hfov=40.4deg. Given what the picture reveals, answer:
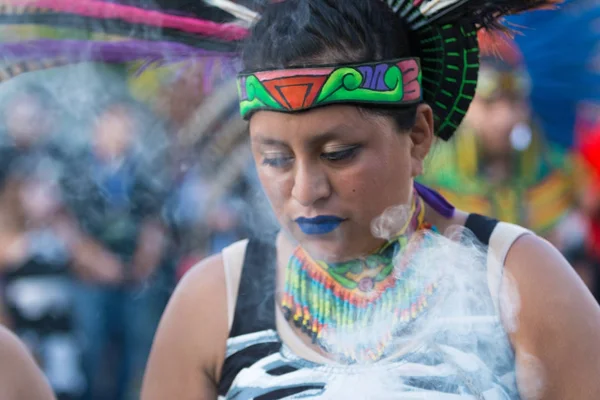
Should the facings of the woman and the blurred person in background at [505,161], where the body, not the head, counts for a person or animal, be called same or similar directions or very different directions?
same or similar directions

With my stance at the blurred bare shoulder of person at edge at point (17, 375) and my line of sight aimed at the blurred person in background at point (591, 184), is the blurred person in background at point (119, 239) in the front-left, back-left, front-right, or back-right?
front-left

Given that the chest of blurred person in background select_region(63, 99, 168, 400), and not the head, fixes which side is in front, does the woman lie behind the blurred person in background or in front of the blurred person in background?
in front

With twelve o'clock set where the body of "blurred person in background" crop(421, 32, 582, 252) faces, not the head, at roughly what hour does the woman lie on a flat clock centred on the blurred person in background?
The woman is roughly at 1 o'clock from the blurred person in background.

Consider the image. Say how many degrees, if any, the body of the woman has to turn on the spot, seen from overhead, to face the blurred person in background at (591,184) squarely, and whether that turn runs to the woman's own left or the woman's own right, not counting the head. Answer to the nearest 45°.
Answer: approximately 135° to the woman's own left

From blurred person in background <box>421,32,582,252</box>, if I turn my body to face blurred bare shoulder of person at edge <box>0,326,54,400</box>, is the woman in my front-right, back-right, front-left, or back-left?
front-left

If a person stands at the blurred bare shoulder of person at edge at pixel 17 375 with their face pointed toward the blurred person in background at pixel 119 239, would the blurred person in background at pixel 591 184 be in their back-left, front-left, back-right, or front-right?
front-right

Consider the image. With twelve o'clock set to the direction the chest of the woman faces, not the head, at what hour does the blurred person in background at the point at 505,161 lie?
The blurred person in background is roughly at 7 o'clock from the woman.

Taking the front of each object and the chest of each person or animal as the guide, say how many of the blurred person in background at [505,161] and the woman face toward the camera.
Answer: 2

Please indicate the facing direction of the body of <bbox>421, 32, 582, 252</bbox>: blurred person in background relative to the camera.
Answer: toward the camera

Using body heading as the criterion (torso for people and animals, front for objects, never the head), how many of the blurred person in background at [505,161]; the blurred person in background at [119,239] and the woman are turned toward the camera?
3

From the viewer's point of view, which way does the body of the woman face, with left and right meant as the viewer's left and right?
facing the viewer

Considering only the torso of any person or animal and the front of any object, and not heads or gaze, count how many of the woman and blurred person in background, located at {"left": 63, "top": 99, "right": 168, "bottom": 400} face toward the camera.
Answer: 2

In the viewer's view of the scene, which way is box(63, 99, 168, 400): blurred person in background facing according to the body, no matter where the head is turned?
toward the camera

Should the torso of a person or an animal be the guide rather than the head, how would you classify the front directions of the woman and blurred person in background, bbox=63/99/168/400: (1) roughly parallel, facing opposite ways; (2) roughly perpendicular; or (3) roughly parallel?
roughly parallel

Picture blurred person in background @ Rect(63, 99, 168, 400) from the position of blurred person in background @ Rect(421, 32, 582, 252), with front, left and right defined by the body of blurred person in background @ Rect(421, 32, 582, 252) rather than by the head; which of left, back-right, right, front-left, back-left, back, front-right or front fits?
right
